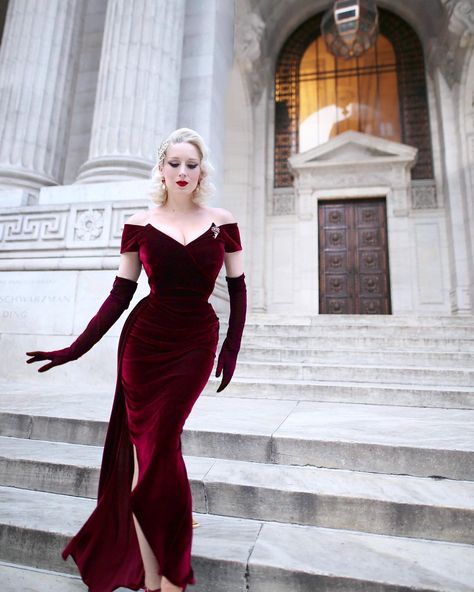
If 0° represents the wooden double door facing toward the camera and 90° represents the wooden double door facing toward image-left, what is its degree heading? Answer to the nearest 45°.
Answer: approximately 0°

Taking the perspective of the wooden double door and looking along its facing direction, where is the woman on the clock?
The woman is roughly at 12 o'clock from the wooden double door.

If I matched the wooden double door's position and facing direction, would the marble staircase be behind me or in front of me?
in front

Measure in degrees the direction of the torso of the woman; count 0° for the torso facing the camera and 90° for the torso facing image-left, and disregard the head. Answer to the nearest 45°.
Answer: approximately 0°

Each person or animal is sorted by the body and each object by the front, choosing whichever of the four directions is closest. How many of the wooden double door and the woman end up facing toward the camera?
2
